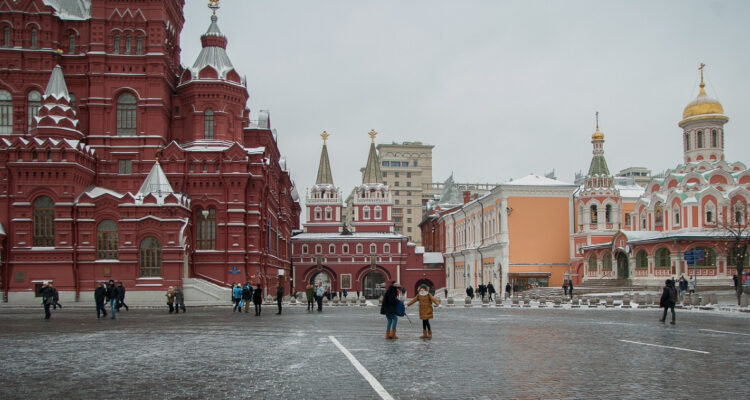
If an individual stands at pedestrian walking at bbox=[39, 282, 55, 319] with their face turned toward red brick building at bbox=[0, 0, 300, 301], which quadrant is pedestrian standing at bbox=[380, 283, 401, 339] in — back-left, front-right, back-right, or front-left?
back-right

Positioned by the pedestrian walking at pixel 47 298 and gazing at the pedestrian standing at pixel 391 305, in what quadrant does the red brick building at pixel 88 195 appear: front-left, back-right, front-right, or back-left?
back-left

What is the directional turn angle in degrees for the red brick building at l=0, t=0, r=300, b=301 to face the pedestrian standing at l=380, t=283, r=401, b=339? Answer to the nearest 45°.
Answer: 0° — it already faces them

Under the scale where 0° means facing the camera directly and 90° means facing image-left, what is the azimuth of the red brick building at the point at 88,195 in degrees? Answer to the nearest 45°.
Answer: approximately 0°

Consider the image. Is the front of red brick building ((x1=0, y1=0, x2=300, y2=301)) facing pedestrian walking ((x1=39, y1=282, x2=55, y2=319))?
yes
